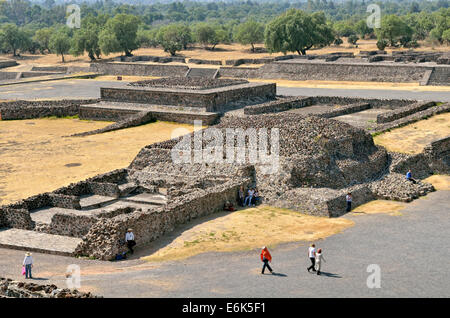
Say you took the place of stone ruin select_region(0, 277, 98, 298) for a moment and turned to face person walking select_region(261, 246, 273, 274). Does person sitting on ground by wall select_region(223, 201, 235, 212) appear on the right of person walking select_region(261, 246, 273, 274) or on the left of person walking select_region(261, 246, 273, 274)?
left

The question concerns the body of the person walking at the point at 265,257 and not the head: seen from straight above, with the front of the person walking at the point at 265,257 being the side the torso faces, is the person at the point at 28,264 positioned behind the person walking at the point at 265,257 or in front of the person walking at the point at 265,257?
in front
